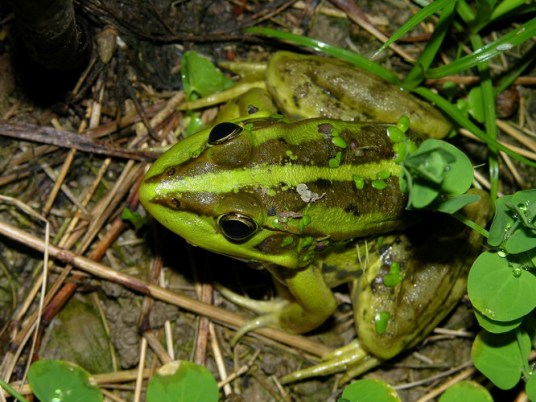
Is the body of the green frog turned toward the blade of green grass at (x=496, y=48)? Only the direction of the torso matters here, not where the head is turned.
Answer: no

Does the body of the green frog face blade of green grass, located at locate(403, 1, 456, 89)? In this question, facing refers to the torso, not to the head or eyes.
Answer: no

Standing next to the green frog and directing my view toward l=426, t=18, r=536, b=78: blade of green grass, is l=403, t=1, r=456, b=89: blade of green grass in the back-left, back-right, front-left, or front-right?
front-left

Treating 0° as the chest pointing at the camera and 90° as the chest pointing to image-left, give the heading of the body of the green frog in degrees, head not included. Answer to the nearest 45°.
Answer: approximately 90°

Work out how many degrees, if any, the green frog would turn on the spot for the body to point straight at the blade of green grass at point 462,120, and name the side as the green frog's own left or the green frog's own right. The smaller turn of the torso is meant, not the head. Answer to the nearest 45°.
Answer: approximately 135° to the green frog's own right
